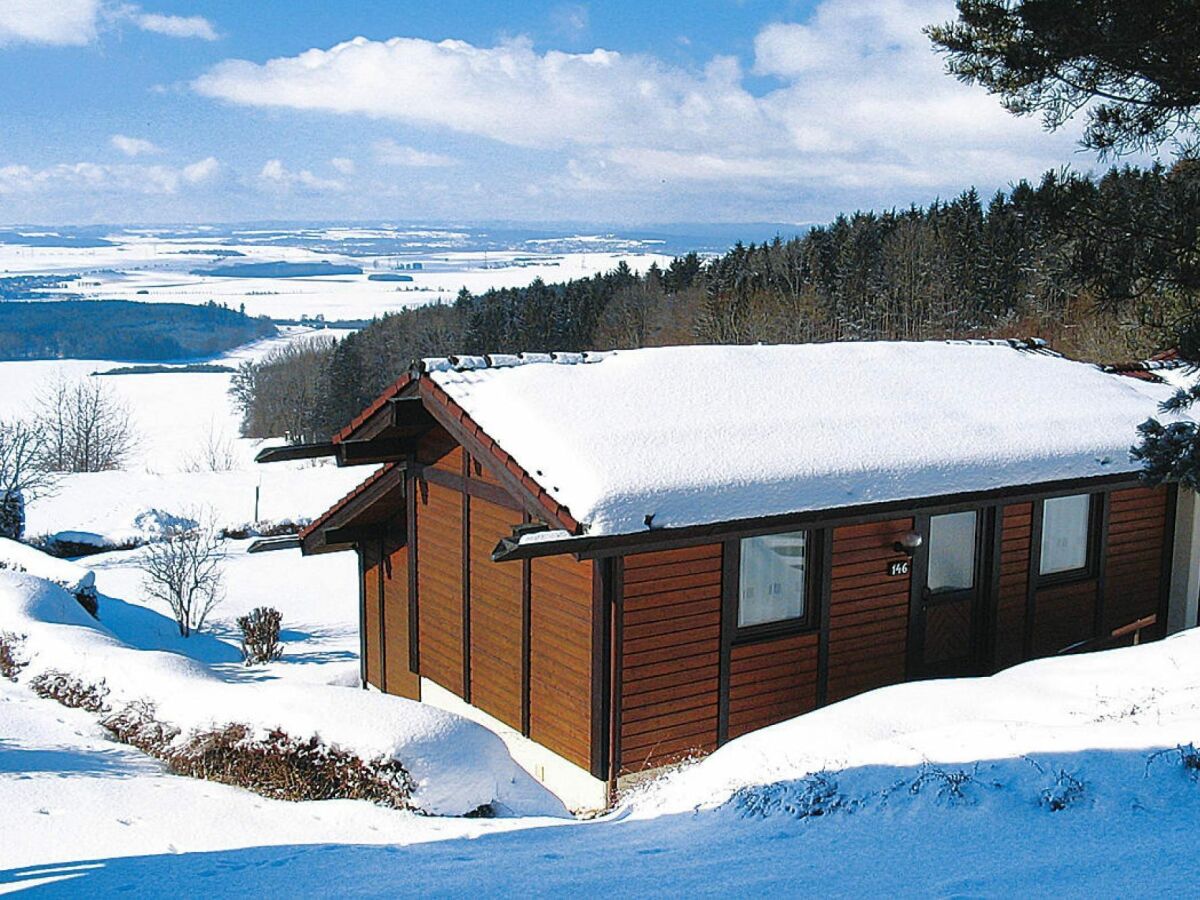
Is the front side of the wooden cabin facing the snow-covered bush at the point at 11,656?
no

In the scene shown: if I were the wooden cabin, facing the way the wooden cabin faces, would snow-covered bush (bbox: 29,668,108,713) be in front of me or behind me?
behind

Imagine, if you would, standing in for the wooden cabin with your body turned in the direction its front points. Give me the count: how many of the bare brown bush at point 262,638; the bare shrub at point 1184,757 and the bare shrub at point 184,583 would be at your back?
2

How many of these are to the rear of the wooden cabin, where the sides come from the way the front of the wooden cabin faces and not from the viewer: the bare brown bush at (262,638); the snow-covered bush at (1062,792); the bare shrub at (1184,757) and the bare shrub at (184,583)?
2

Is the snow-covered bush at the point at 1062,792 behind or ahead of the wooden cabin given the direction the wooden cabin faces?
ahead

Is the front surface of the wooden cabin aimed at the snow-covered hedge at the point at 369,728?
no

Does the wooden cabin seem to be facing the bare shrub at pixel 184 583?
no

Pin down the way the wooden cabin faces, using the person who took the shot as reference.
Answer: facing the viewer and to the right of the viewer

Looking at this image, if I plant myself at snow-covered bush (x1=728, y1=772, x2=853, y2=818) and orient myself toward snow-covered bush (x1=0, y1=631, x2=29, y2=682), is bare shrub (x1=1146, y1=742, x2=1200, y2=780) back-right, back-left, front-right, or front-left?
back-right

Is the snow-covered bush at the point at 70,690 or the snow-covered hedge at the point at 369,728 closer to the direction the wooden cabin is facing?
the snow-covered hedge

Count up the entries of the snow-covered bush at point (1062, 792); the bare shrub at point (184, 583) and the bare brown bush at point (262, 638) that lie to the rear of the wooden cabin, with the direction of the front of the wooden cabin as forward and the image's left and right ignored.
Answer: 2

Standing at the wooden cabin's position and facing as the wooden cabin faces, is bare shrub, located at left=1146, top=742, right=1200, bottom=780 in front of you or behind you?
in front

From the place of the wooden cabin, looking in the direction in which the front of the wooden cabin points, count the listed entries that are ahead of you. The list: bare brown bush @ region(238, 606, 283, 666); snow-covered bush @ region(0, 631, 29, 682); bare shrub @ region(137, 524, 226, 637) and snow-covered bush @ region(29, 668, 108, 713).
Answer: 0
